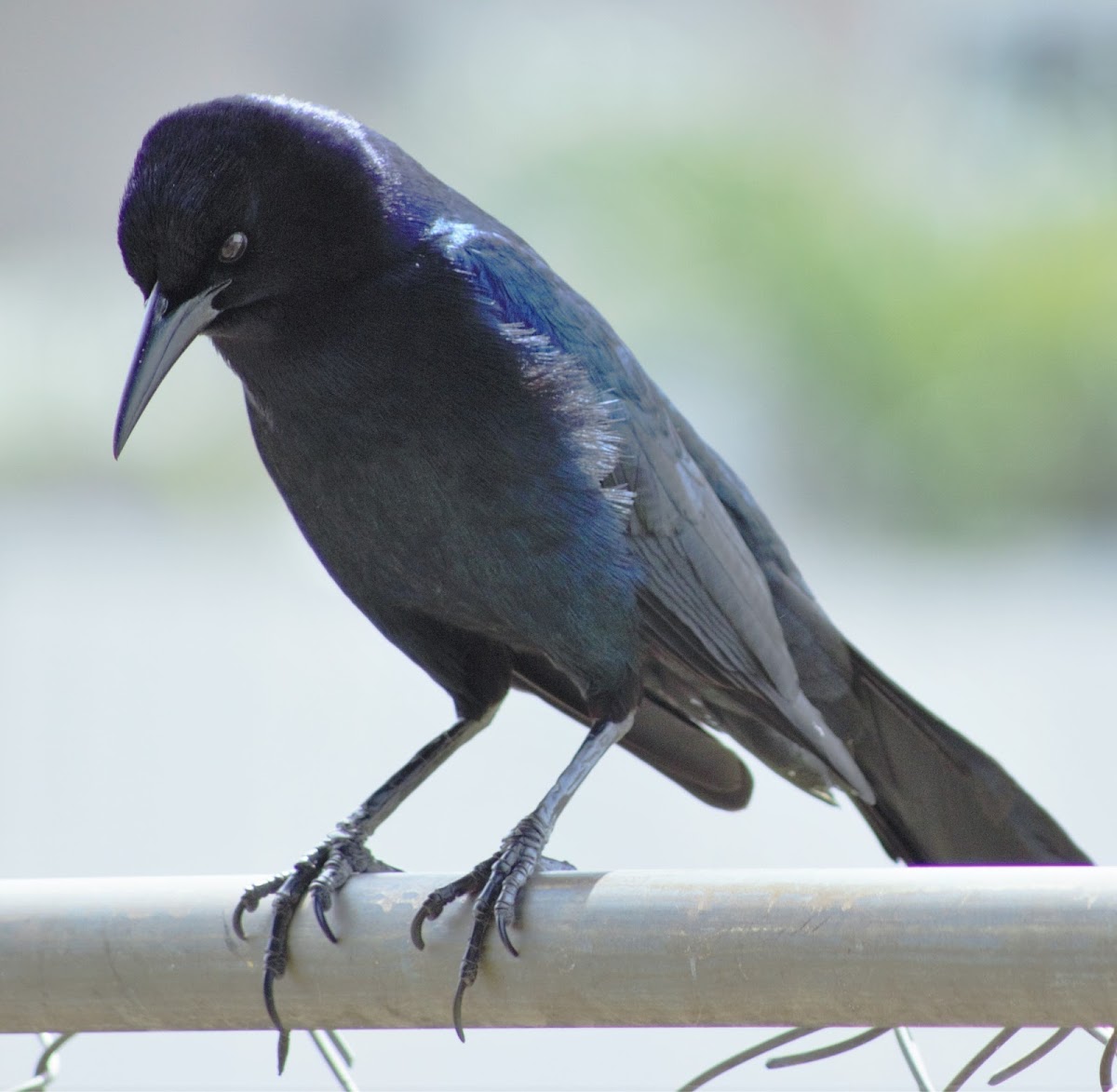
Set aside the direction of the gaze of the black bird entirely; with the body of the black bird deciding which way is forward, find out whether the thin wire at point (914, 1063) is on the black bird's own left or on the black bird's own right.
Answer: on the black bird's own left

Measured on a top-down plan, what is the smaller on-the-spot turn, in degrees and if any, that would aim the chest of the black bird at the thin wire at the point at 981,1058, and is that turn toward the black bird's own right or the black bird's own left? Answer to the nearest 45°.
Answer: approximately 90° to the black bird's own left

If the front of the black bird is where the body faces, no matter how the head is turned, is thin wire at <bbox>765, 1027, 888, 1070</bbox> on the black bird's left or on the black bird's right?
on the black bird's left

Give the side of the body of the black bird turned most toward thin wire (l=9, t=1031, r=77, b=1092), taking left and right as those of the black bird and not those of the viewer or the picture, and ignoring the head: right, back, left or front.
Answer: front

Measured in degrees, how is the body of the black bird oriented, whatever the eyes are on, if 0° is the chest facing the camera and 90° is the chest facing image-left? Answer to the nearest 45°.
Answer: approximately 45°
